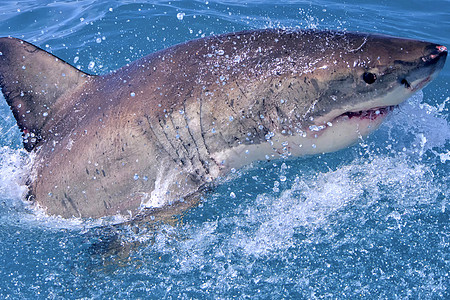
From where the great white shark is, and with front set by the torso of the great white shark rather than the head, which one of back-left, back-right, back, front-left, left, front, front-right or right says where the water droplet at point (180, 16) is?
left

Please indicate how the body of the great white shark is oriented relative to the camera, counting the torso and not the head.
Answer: to the viewer's right
